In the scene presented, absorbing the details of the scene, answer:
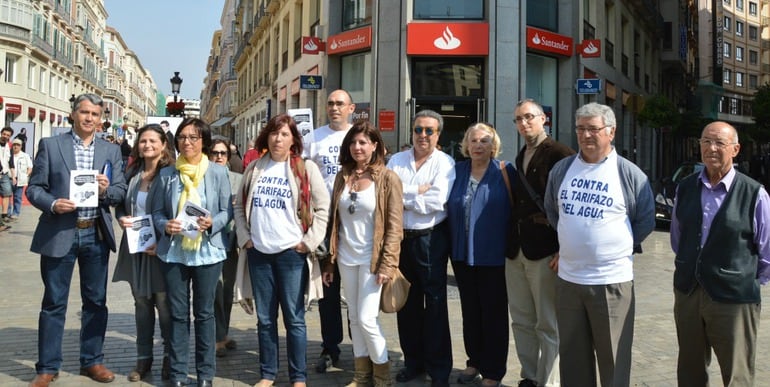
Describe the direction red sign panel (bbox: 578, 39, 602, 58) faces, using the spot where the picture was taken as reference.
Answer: facing the viewer

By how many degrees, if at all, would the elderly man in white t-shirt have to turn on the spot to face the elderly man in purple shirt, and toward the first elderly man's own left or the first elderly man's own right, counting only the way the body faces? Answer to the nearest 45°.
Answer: approximately 135° to the first elderly man's own left

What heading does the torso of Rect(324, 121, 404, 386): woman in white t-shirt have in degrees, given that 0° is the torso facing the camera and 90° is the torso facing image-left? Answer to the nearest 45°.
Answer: approximately 45°

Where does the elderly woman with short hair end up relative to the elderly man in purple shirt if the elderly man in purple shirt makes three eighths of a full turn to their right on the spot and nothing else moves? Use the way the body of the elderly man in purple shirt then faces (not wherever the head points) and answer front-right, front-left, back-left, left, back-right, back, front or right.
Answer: left

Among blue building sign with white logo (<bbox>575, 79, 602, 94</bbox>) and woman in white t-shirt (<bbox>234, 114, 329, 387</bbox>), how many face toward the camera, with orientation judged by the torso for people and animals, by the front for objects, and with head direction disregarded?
2

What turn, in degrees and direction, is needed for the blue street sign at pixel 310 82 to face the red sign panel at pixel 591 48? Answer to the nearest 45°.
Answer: approximately 90° to its left

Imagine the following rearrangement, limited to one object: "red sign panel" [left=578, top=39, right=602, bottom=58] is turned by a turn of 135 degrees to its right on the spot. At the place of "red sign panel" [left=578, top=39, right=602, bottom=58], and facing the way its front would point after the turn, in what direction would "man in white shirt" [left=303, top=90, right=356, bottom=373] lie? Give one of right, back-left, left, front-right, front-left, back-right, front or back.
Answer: back-left

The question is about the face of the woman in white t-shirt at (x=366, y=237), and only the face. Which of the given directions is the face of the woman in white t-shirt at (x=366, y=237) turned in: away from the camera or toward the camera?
toward the camera

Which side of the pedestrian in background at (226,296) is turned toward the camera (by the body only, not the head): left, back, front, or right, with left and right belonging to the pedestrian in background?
front

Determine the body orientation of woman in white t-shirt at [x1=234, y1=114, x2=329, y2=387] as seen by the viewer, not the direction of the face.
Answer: toward the camera

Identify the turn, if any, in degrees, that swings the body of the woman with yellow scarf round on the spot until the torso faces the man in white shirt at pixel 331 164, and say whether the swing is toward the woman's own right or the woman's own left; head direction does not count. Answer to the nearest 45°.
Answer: approximately 90° to the woman's own left

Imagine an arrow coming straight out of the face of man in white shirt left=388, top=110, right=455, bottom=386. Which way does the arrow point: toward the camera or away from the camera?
toward the camera

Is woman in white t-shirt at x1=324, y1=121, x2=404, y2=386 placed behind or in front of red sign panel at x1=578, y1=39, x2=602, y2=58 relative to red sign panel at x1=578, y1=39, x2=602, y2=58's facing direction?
in front

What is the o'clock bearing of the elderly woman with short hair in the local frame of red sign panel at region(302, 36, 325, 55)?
The elderly woman with short hair is roughly at 12 o'clock from the red sign panel.
